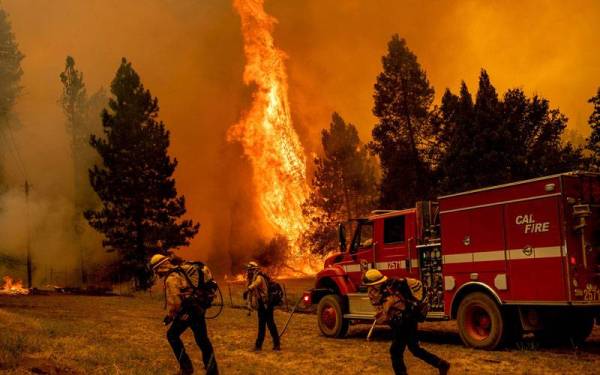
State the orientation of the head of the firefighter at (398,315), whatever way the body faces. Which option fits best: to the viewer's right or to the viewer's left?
to the viewer's left

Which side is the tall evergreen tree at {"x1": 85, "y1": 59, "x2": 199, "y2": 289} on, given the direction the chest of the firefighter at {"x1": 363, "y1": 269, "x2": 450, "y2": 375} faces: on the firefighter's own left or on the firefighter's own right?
on the firefighter's own right

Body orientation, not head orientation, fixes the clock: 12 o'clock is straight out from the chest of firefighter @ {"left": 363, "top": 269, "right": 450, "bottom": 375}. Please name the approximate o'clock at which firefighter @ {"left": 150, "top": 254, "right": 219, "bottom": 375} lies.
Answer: firefighter @ {"left": 150, "top": 254, "right": 219, "bottom": 375} is roughly at 12 o'clock from firefighter @ {"left": 363, "top": 269, "right": 450, "bottom": 375}.

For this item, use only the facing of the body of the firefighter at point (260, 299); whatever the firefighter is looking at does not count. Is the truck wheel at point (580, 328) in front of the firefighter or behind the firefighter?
behind

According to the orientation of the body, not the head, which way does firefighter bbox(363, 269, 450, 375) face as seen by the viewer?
to the viewer's left

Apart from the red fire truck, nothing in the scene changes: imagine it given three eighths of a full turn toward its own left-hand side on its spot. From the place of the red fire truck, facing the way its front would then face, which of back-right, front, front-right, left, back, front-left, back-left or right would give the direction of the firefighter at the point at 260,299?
right

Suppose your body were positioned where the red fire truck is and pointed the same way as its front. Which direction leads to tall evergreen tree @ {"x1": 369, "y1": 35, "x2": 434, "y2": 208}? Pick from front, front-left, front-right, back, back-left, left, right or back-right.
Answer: front-right
